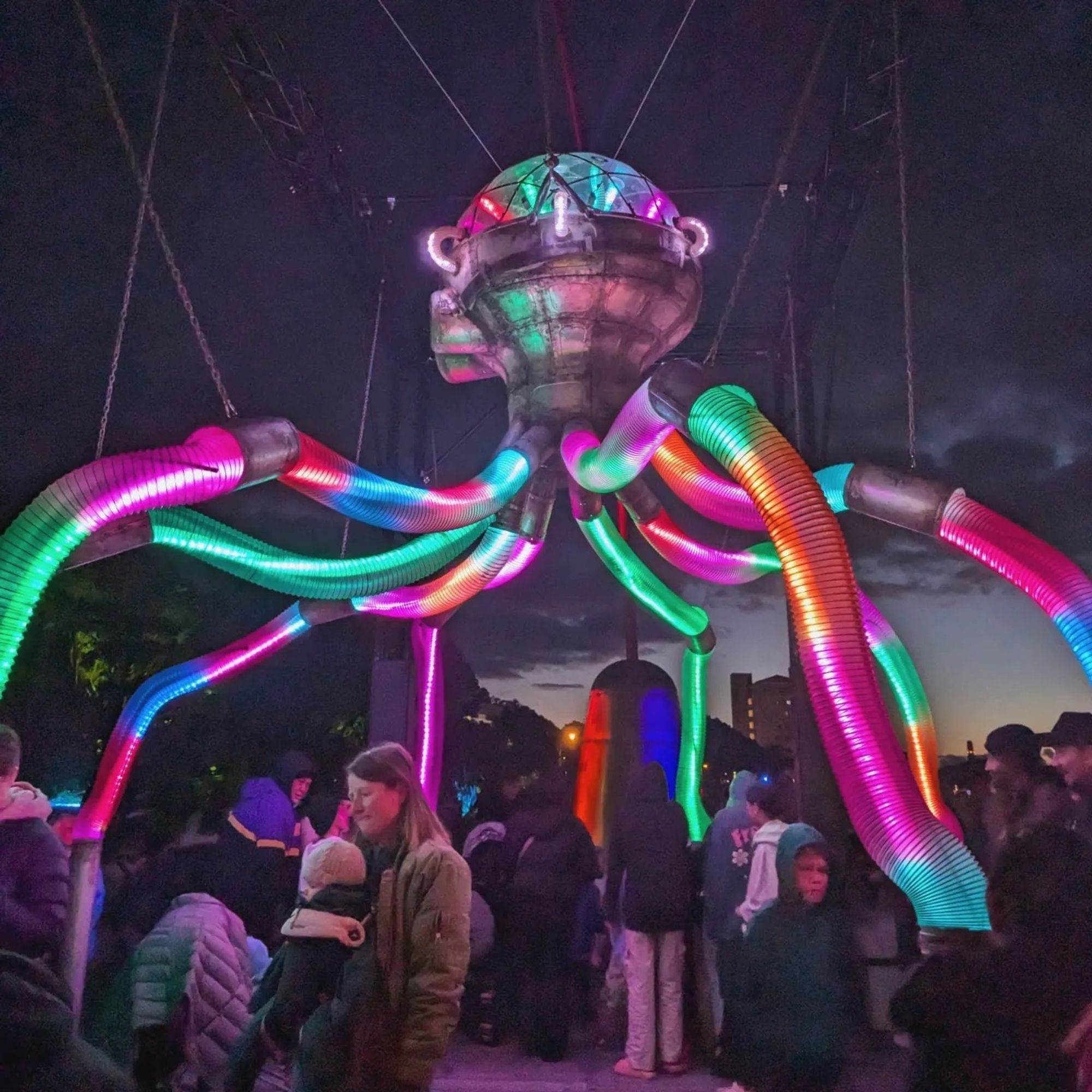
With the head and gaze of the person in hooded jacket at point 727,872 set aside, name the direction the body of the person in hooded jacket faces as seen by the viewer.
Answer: away from the camera

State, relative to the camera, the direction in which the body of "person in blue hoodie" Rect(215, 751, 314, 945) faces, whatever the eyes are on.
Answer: to the viewer's right

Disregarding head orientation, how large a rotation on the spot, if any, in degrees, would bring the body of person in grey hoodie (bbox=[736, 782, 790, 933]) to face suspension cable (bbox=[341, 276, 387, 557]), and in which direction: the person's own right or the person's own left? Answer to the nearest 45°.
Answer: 0° — they already face it

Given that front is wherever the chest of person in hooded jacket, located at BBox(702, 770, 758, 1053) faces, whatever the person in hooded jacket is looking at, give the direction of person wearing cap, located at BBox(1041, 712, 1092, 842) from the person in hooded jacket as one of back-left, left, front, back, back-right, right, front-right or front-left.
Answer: back-right

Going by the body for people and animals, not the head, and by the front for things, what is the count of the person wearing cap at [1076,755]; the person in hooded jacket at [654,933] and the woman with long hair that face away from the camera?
1

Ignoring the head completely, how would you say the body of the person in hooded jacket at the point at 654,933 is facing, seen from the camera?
away from the camera

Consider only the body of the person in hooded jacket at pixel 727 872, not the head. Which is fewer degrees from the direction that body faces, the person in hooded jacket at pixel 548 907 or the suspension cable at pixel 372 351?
the suspension cable

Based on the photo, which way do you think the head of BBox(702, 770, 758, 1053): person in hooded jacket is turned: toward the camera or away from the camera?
away from the camera

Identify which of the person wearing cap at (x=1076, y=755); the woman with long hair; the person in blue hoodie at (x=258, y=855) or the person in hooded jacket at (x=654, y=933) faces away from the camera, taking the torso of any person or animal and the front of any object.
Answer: the person in hooded jacket

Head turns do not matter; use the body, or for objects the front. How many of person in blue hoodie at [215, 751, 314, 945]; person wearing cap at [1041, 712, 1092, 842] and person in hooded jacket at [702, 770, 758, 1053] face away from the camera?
1

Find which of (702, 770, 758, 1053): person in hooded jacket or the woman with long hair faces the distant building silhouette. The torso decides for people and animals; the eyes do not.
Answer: the person in hooded jacket
